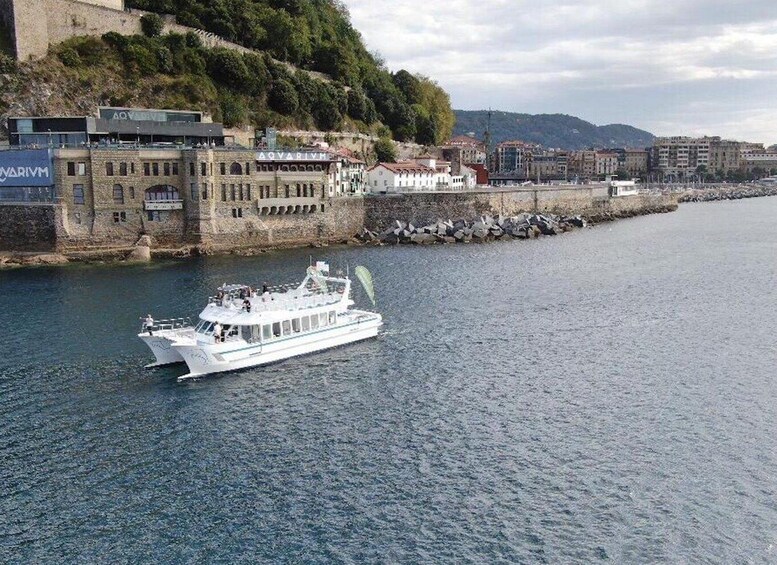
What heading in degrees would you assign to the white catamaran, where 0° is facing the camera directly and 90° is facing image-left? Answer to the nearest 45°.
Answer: approximately 45°
